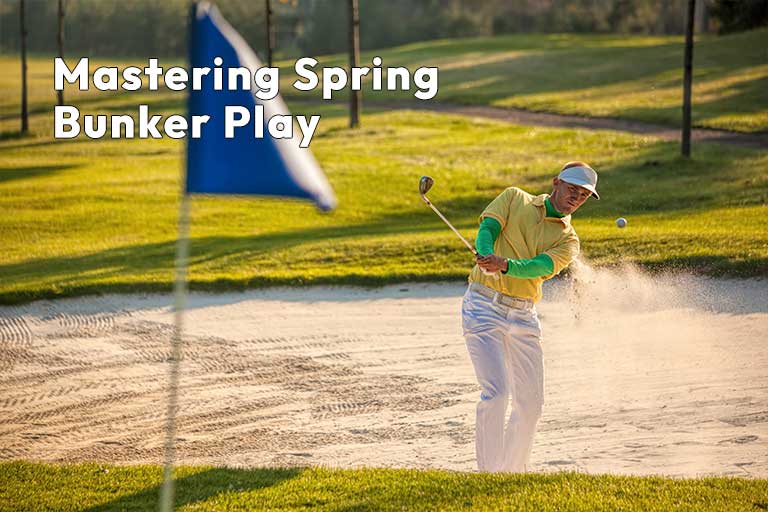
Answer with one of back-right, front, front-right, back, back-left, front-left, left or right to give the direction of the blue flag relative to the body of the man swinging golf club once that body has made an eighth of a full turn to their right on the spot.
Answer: front

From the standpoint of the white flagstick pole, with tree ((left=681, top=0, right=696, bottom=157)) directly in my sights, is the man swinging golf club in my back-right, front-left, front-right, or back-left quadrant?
front-right

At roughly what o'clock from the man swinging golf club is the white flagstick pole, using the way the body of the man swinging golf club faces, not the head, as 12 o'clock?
The white flagstick pole is roughly at 2 o'clock from the man swinging golf club.

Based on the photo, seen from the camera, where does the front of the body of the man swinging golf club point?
toward the camera

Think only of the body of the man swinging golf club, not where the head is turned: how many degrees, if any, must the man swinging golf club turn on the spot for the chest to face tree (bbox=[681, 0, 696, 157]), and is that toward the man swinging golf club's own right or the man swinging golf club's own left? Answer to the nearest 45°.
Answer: approximately 180°

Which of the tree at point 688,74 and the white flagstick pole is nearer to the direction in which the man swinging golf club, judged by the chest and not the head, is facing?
the white flagstick pole
